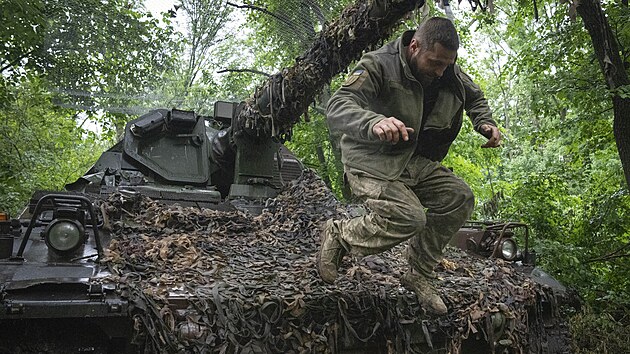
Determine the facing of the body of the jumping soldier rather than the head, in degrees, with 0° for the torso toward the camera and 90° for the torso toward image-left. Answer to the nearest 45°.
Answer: approximately 315°

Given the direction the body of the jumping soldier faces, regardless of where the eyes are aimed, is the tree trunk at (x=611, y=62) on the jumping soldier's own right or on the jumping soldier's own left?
on the jumping soldier's own left

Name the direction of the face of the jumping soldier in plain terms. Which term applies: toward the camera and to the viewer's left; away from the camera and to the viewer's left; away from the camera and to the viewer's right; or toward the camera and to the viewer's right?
toward the camera and to the viewer's right
